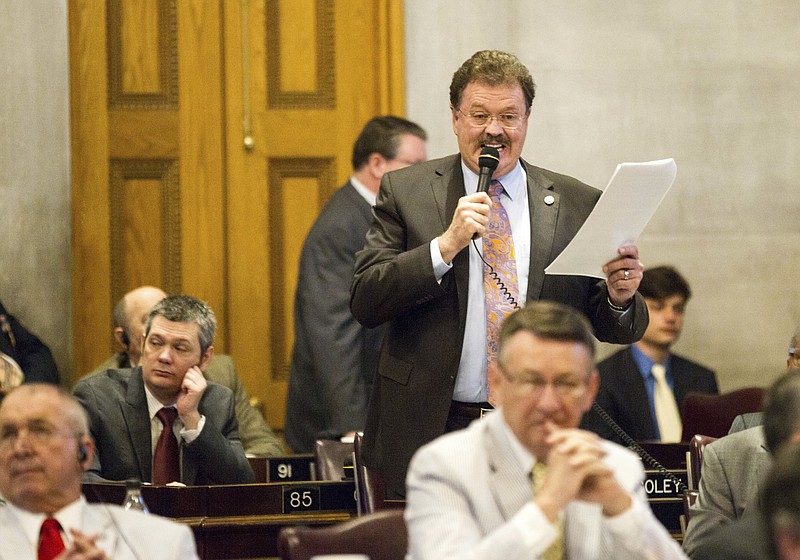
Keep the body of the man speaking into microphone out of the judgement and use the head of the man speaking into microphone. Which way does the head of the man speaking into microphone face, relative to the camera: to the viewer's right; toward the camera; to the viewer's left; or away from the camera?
toward the camera

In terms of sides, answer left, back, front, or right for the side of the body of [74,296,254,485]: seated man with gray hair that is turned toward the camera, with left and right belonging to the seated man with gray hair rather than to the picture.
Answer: front

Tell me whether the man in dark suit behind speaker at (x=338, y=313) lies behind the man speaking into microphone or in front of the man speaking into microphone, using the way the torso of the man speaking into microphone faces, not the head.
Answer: behind

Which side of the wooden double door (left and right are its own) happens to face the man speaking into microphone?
front

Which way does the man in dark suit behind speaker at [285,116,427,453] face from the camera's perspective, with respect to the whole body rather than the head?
to the viewer's right

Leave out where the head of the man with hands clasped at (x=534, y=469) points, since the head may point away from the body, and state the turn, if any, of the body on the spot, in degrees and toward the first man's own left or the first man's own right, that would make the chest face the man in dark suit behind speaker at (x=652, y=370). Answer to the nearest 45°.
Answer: approximately 180°

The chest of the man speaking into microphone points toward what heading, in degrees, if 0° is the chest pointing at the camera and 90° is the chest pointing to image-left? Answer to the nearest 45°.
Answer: approximately 0°

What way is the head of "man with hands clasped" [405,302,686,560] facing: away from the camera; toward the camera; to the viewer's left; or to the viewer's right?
toward the camera

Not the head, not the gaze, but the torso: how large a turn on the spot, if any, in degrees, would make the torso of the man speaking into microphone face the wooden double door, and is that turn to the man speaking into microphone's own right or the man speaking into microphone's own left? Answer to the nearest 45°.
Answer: approximately 135° to the man speaking into microphone's own right

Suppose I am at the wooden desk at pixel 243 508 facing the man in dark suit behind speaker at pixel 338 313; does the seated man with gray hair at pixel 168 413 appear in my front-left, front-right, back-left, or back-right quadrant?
front-left

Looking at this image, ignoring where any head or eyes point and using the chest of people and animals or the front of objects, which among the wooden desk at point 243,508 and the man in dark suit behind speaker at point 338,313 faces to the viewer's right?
the man in dark suit behind speaker

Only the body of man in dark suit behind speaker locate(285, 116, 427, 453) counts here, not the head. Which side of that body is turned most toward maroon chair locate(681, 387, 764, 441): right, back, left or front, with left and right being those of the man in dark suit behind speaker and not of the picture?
front

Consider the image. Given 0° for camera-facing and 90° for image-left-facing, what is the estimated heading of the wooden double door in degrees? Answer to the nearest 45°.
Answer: approximately 0°
